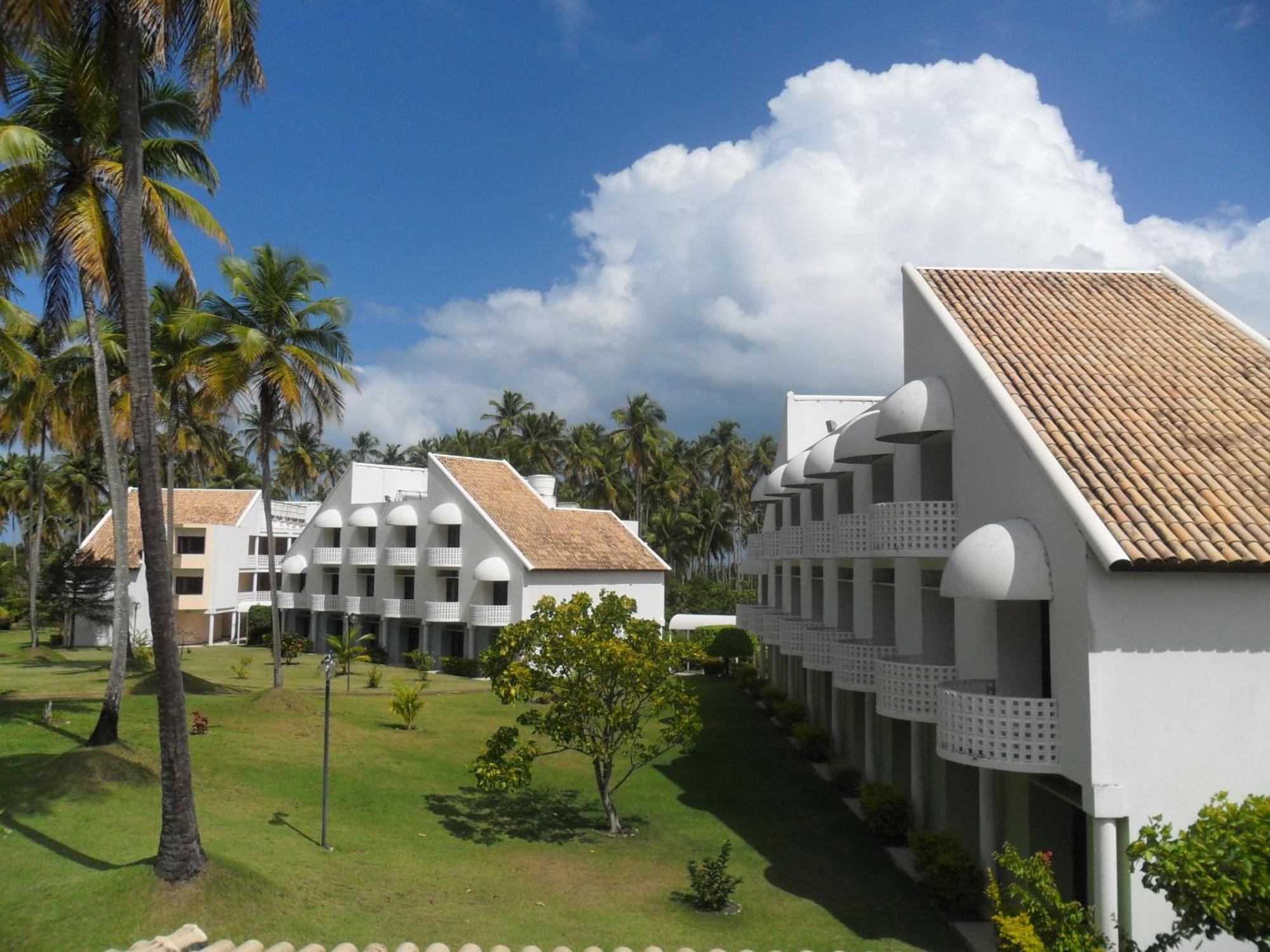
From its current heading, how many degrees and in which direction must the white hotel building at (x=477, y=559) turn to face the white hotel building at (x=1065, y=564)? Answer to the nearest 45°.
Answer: approximately 45° to its left

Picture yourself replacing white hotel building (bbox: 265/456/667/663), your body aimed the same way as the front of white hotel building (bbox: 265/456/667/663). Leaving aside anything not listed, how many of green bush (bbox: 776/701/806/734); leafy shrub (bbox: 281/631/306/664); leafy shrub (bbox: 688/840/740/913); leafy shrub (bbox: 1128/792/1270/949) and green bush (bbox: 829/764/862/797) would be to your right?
1

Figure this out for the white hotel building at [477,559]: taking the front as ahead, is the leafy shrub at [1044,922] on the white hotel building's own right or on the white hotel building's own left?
on the white hotel building's own left

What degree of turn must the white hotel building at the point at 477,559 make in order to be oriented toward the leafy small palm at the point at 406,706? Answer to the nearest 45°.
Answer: approximately 45° to its left

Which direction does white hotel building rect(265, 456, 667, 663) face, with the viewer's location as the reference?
facing the viewer and to the left of the viewer

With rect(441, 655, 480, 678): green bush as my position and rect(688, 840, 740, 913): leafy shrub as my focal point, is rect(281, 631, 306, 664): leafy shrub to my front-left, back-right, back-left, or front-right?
back-right

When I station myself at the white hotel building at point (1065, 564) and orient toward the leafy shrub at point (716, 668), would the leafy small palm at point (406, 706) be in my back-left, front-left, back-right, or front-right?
front-left

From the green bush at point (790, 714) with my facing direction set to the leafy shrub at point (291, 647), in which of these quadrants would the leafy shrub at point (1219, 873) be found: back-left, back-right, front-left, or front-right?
back-left

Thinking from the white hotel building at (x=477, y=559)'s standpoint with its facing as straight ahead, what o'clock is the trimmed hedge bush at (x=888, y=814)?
The trimmed hedge bush is roughly at 10 o'clock from the white hotel building.

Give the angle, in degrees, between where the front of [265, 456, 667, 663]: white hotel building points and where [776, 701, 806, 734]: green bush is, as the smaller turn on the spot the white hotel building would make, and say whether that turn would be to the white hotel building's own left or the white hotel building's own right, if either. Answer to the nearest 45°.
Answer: approximately 90° to the white hotel building's own left

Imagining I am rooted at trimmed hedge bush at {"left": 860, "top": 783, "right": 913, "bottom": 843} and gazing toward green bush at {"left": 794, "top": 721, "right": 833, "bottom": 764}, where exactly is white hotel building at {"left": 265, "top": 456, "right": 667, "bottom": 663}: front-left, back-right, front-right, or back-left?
front-left

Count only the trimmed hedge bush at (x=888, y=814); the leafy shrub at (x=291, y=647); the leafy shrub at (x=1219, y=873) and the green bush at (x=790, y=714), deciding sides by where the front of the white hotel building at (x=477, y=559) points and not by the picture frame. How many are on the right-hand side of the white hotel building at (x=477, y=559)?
1

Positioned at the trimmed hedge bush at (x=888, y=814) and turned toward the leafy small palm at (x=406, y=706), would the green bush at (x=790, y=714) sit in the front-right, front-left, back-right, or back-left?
front-right

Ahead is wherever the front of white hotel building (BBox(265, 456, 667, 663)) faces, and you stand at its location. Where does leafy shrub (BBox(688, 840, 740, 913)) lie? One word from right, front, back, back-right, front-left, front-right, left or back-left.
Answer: front-left

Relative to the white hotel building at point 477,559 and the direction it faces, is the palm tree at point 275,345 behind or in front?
in front
